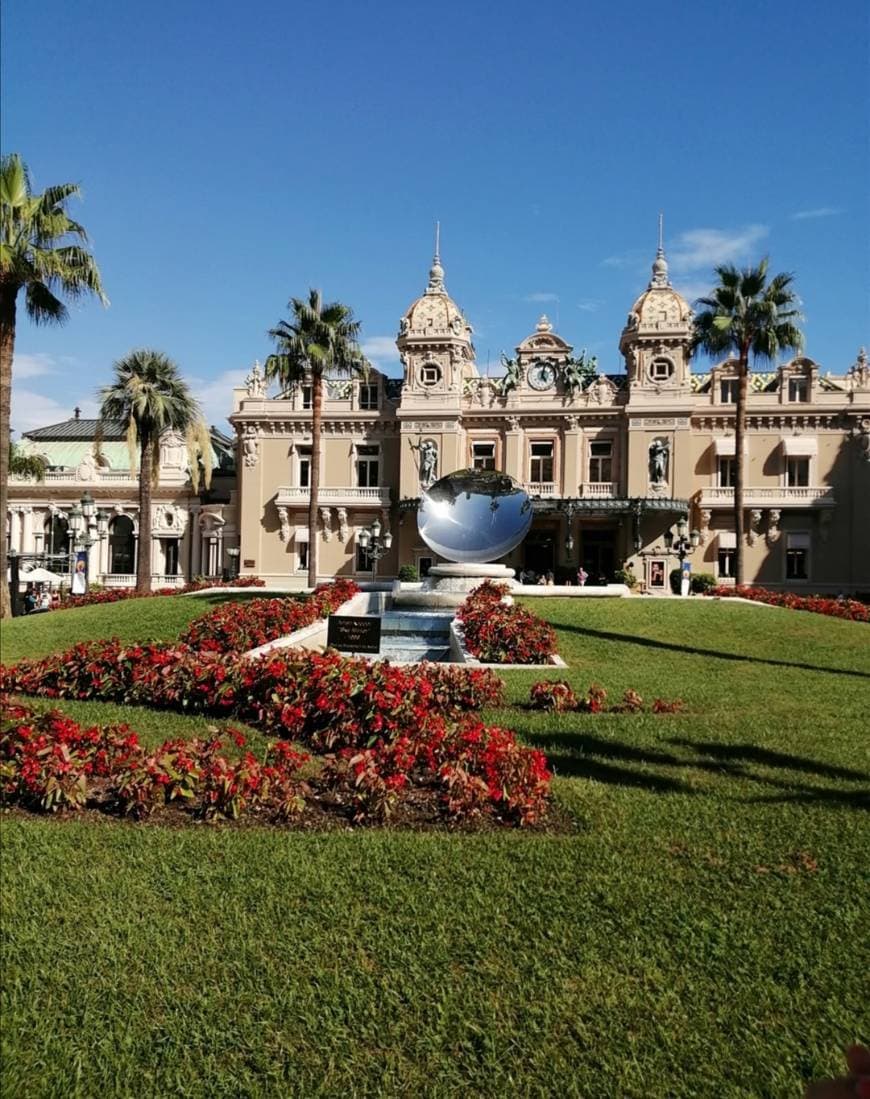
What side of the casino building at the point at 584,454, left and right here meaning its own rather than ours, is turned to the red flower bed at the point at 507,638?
front

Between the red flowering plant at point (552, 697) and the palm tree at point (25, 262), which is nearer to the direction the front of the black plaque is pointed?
the red flowering plant

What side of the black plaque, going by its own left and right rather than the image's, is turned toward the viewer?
front

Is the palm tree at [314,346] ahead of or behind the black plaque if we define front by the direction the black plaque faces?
behind

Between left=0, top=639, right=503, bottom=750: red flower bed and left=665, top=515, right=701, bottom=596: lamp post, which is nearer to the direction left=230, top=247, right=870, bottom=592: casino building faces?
the red flower bed

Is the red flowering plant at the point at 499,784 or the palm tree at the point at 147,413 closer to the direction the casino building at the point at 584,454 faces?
the red flowering plant

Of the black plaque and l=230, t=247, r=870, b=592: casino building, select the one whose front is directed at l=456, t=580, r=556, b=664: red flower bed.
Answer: the casino building

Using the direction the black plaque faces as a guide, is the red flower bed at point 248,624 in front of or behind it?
behind

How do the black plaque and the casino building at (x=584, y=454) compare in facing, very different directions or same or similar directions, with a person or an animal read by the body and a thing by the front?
same or similar directions

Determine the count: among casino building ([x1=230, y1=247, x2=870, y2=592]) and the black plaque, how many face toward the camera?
2

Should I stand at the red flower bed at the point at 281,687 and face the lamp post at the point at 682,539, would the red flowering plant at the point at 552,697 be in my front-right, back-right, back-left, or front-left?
front-right

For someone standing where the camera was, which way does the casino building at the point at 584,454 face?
facing the viewer

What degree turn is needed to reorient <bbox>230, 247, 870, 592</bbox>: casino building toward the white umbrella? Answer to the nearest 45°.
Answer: approximately 90° to its right

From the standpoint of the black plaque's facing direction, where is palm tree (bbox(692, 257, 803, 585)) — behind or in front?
behind

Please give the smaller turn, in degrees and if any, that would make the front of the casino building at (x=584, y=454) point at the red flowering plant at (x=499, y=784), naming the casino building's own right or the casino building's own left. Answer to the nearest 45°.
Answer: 0° — it already faces it

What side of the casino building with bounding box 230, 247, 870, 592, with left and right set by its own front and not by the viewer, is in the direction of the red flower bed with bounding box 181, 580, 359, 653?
front

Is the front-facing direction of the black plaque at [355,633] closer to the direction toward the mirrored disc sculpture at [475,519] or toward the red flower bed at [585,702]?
the red flower bed
